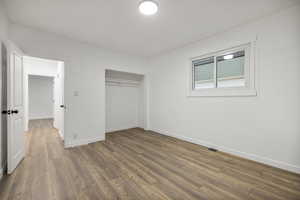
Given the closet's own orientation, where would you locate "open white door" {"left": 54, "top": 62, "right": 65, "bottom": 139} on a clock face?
The open white door is roughly at 4 o'clock from the closet.

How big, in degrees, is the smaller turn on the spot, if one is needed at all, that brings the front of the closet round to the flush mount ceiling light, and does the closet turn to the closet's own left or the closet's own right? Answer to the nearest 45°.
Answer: approximately 45° to the closet's own right

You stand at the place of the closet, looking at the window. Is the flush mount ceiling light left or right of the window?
right

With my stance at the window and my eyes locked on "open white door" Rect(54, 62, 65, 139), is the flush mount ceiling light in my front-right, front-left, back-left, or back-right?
front-left

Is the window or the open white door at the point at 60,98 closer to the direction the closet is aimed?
the window

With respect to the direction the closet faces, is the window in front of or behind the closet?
in front

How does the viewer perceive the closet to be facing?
facing the viewer and to the right of the viewer

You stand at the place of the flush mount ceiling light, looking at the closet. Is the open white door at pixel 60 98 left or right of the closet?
left

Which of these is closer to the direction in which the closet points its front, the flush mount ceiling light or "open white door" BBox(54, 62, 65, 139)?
the flush mount ceiling light

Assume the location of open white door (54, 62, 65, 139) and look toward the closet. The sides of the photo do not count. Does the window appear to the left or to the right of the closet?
right
